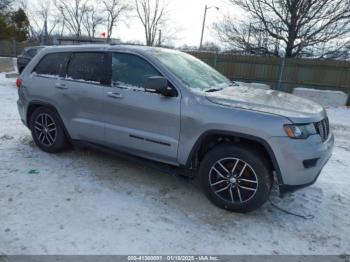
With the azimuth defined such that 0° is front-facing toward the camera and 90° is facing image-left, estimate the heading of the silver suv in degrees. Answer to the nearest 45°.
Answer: approximately 315°

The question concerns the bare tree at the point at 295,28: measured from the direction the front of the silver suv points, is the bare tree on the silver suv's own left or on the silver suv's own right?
on the silver suv's own left
